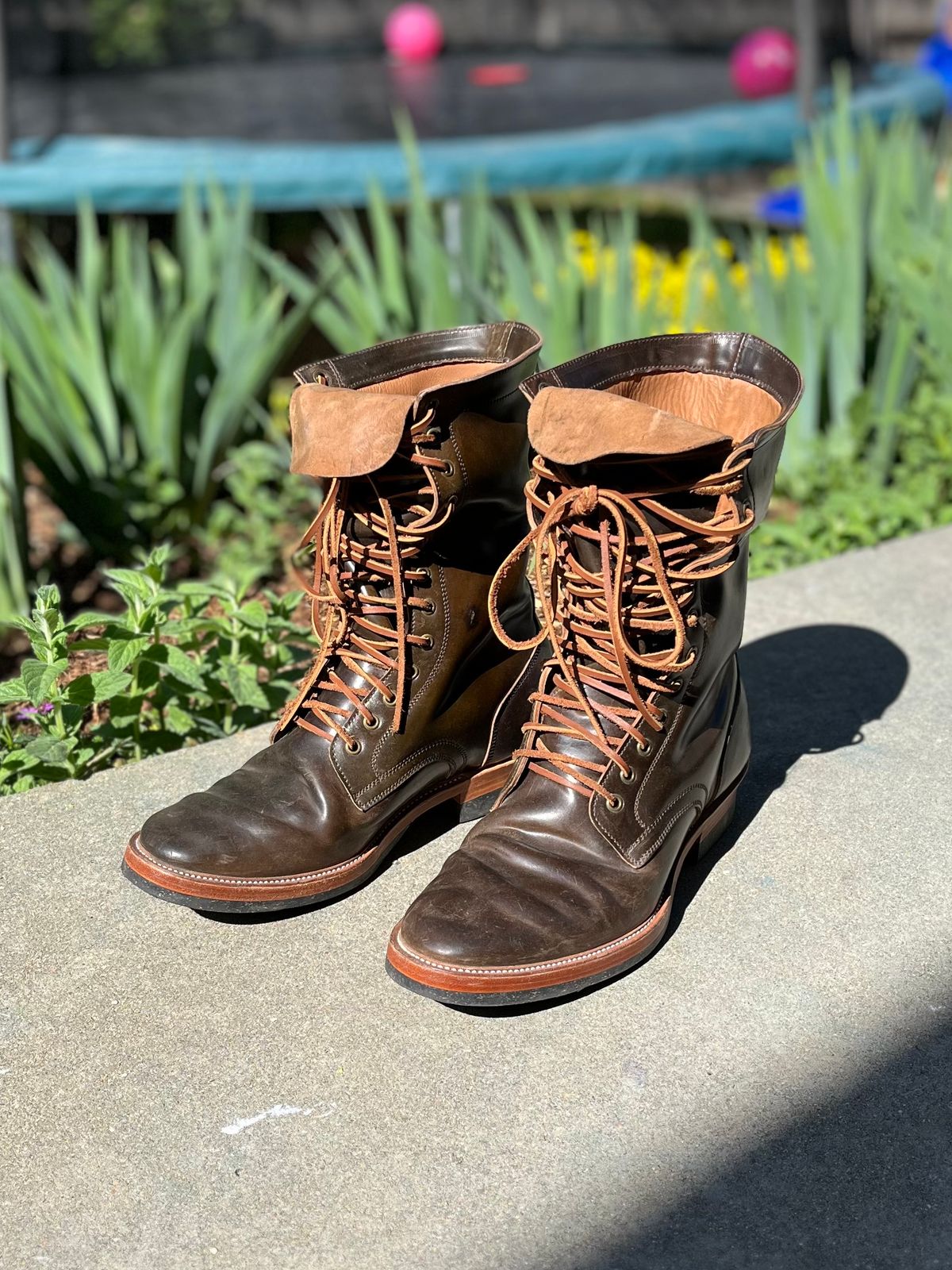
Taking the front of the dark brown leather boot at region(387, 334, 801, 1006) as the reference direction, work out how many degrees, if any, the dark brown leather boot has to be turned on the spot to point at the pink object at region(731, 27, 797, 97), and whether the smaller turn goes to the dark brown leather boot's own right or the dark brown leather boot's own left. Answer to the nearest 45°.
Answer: approximately 135° to the dark brown leather boot's own right

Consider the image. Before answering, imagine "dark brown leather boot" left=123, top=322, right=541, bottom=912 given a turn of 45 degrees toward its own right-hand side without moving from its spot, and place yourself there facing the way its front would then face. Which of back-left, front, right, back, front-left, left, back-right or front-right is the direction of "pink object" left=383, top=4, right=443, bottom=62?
right

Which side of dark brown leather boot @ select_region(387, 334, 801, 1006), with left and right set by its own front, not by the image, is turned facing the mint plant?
right

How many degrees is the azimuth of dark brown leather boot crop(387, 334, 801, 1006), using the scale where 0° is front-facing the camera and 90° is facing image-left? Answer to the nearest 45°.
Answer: approximately 45°

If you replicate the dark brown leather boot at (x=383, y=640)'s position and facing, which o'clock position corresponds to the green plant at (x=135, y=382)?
The green plant is roughly at 4 o'clock from the dark brown leather boot.

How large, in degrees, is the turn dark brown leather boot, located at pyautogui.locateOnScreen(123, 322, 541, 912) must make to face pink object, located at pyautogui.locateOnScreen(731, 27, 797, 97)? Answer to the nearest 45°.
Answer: approximately 135° to its right

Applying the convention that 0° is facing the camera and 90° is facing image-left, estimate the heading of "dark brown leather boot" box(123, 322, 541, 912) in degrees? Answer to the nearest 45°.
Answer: approximately 45°

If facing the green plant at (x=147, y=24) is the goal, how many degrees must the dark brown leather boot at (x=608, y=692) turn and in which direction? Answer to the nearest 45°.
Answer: approximately 135° to its right

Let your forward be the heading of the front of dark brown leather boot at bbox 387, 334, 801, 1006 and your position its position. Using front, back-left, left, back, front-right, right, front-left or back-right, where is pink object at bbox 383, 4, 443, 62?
back-right

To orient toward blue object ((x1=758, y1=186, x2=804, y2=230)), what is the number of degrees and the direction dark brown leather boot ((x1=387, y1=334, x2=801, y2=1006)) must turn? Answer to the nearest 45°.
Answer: approximately 135° to its right
